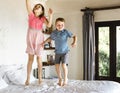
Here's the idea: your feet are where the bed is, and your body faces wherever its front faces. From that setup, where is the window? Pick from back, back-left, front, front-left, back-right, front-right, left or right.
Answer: front-left

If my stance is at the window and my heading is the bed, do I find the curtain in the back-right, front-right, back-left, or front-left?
front-right

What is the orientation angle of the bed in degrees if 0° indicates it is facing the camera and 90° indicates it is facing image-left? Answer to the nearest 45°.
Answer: approximately 270°

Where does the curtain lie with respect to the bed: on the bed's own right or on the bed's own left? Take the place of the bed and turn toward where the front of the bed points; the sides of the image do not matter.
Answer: on the bed's own left
